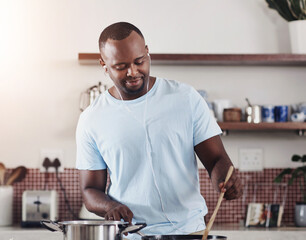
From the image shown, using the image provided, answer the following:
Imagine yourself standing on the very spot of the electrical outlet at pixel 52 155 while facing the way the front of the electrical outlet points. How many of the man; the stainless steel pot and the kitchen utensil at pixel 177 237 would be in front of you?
3

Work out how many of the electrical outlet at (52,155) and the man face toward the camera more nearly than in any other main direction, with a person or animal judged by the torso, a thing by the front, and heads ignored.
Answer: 2

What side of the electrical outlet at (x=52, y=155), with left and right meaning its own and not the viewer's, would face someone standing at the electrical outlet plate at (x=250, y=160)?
left

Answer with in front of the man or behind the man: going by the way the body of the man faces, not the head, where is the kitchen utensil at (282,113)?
behind

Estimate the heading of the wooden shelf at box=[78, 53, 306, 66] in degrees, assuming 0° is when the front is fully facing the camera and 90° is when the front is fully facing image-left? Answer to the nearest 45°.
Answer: approximately 0°

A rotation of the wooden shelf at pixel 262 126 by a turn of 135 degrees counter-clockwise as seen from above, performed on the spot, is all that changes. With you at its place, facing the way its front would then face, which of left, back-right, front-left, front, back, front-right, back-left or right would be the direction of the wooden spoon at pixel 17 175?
back-left

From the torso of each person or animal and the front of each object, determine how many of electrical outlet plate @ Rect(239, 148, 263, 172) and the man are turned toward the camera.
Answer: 2

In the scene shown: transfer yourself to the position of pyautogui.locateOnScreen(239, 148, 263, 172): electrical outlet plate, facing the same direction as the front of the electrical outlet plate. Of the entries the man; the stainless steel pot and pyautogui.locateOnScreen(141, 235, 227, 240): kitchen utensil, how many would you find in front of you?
3

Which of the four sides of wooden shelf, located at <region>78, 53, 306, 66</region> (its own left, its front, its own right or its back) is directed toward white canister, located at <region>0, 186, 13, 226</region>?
right

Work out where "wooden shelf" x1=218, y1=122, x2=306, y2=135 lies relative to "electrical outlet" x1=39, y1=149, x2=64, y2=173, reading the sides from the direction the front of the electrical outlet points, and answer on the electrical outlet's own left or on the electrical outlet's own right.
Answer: on the electrical outlet's own left
